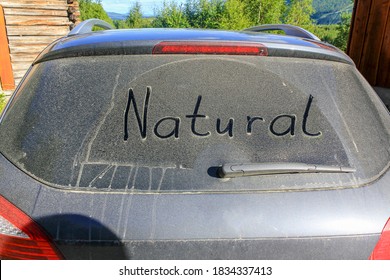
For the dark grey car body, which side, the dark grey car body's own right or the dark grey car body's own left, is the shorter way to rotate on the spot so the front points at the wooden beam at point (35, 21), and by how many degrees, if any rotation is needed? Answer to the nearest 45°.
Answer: approximately 45° to the dark grey car body's own left

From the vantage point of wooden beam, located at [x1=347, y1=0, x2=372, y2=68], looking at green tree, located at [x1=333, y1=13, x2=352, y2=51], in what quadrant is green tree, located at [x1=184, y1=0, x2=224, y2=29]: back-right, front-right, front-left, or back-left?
front-left

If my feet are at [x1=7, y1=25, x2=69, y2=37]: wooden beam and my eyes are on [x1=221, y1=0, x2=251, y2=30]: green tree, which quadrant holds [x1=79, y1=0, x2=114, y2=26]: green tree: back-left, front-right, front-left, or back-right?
front-left

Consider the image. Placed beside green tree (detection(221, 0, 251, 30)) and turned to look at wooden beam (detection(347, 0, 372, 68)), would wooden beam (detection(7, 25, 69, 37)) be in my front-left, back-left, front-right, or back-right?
front-right

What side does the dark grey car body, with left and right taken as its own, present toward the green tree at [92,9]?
front

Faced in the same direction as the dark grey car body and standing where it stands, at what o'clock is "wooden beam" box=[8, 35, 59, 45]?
The wooden beam is roughly at 11 o'clock from the dark grey car body.

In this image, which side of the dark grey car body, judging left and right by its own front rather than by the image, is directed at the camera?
back

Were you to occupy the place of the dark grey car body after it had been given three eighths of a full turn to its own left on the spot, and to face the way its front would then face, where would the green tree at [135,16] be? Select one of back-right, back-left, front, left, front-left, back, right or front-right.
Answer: back-right

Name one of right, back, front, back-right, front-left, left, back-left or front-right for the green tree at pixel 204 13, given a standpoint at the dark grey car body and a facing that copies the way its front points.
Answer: front

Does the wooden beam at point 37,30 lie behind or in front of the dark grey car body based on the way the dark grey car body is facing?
in front

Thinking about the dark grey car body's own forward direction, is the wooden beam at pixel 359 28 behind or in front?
in front
